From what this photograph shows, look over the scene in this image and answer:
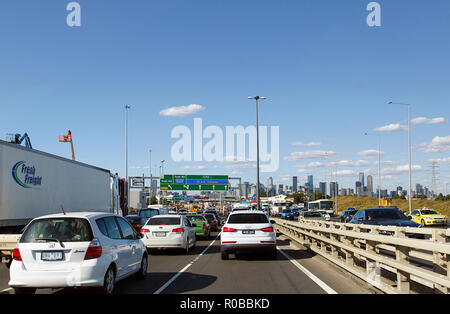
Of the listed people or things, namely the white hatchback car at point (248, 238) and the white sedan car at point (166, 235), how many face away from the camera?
2

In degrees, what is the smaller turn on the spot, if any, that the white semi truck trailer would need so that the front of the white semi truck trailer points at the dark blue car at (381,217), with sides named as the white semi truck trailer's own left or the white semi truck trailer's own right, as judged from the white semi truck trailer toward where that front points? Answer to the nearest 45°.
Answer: approximately 45° to the white semi truck trailer's own right

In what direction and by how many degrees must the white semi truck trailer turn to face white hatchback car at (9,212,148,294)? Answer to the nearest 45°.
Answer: approximately 135° to its right

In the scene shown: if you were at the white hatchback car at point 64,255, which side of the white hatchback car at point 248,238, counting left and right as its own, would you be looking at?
back

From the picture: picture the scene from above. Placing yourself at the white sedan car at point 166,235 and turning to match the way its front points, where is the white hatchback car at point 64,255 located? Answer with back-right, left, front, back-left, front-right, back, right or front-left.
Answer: back

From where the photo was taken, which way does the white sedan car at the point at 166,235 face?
away from the camera

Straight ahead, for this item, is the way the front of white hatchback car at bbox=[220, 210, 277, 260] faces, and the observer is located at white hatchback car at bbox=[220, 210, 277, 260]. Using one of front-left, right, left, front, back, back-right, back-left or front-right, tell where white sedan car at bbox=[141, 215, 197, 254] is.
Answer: front-left

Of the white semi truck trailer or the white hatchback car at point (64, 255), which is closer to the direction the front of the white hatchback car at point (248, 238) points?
the white semi truck trailer

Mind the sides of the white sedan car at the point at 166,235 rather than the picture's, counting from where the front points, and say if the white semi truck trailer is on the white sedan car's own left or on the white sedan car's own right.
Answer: on the white sedan car's own left

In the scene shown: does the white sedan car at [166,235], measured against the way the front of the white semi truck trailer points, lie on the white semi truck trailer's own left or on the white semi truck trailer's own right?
on the white semi truck trailer's own right

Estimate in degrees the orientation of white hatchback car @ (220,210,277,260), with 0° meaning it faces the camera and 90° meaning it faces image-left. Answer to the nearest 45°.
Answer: approximately 180°

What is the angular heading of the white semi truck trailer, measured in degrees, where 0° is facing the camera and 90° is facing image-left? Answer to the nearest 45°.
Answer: approximately 225°
